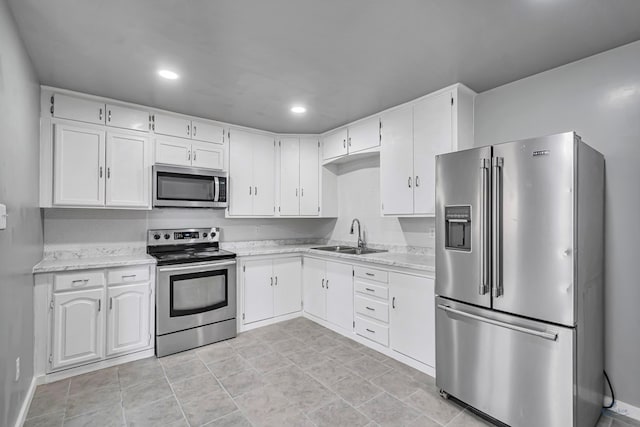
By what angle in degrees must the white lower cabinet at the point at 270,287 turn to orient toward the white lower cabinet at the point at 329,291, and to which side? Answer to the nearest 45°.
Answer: approximately 45° to its left

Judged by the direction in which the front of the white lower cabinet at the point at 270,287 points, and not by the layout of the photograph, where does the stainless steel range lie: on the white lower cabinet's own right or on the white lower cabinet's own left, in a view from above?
on the white lower cabinet's own right

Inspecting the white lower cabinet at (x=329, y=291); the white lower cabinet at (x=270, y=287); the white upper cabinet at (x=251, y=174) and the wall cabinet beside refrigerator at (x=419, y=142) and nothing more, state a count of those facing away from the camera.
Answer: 0

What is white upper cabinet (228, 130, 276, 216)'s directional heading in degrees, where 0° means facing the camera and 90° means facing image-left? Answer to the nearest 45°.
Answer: approximately 315°

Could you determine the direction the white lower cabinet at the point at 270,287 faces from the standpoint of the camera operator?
facing the viewer and to the right of the viewer

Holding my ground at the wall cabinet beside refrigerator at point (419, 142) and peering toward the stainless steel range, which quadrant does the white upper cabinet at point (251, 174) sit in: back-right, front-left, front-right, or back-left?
front-right

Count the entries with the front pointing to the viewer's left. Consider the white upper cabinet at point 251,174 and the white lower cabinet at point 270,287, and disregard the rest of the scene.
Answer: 0

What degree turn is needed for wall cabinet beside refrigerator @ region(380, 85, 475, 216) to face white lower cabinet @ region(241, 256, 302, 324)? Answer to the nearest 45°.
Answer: approximately 45° to its right

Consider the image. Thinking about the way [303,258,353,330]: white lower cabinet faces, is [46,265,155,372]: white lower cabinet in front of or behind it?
in front

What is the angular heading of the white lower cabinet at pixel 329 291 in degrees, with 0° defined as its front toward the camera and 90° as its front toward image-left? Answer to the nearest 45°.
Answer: approximately 45°

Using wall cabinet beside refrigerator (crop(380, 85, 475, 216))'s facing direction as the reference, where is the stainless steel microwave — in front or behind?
in front
